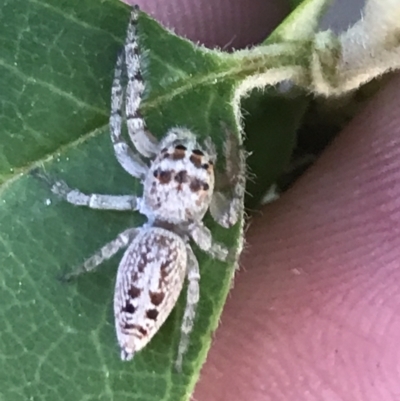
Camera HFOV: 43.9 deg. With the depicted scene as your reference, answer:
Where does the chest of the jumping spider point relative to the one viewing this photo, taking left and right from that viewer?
facing away from the viewer
